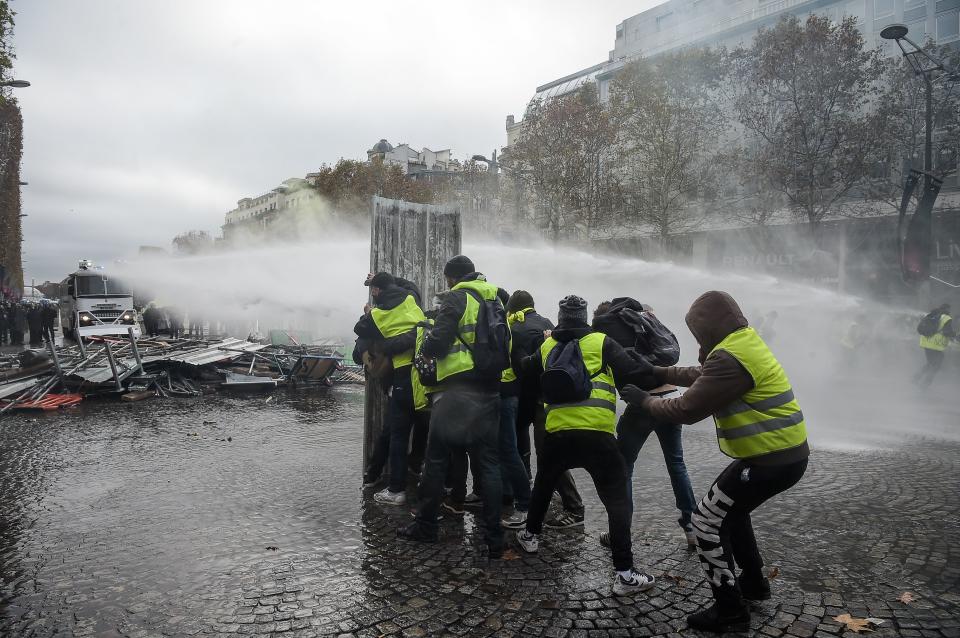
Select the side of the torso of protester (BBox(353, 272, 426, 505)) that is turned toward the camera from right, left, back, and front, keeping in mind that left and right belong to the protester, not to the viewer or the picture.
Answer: left

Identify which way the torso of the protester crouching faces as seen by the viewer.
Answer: to the viewer's left

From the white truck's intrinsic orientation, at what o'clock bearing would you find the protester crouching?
The protester crouching is roughly at 12 o'clock from the white truck.

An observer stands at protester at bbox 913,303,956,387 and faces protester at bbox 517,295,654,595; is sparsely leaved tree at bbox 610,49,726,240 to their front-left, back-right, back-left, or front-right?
back-right

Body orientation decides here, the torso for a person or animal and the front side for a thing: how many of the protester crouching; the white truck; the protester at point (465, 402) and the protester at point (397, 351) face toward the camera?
1

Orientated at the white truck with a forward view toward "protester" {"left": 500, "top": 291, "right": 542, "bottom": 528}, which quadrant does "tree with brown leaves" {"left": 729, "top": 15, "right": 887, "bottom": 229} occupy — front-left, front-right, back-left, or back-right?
front-left

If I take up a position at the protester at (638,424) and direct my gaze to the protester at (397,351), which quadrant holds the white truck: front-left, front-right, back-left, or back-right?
front-right

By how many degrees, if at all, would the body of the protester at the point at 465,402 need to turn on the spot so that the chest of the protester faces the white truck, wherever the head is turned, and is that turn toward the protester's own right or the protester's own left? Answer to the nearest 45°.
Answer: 0° — they already face it

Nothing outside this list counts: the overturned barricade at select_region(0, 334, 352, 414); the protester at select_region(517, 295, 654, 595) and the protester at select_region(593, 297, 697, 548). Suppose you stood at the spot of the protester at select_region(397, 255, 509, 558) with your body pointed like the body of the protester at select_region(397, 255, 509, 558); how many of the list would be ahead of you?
1

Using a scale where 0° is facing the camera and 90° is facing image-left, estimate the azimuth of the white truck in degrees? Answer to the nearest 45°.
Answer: approximately 0°

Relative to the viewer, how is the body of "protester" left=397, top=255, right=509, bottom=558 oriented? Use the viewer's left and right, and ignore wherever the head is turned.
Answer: facing away from the viewer and to the left of the viewer

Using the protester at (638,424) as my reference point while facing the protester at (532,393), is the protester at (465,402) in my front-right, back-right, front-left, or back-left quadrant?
front-left

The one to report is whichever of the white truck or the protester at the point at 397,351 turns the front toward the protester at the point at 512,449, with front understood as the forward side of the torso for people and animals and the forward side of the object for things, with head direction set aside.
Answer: the white truck

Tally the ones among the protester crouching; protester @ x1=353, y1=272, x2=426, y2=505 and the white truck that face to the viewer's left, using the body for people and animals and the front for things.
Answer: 2

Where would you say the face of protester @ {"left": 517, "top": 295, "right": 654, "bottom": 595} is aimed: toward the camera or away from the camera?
away from the camera

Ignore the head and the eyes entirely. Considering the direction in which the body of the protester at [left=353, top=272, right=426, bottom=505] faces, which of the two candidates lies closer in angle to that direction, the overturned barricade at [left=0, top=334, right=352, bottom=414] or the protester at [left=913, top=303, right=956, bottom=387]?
the overturned barricade

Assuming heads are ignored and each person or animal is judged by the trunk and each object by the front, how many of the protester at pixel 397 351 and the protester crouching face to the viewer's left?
2

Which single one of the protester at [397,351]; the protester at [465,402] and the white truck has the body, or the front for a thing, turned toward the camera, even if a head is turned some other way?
the white truck

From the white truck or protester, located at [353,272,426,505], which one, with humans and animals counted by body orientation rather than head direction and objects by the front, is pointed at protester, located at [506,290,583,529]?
the white truck

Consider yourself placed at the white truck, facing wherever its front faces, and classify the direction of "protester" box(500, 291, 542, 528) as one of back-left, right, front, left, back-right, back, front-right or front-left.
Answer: front

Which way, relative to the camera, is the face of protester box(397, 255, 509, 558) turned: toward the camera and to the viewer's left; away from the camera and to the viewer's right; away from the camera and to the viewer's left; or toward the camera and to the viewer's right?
away from the camera and to the viewer's left

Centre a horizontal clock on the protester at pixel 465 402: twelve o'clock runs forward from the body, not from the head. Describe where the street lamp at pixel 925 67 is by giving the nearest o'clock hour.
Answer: The street lamp is roughly at 3 o'clock from the protester.
